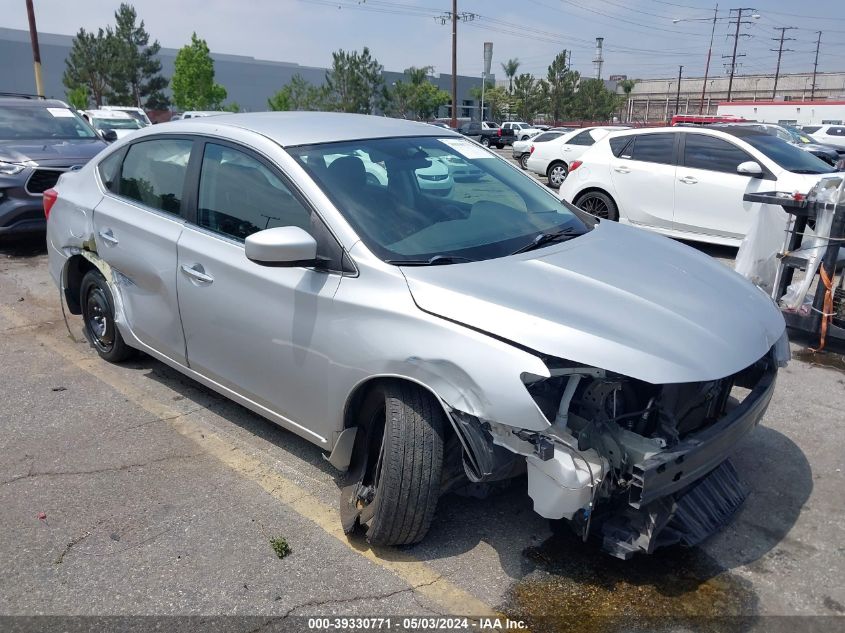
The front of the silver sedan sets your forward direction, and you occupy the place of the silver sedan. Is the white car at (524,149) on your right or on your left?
on your left

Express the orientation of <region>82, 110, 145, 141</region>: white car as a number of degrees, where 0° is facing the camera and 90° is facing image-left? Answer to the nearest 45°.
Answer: approximately 315°

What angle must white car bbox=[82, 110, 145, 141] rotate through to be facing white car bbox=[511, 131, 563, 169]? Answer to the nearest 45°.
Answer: approximately 45° to its left

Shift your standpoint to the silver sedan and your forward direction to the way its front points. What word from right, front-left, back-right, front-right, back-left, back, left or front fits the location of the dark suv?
back

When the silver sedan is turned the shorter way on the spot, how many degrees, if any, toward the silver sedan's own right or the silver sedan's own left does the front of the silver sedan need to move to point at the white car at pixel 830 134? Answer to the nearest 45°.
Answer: approximately 90° to the silver sedan's own left

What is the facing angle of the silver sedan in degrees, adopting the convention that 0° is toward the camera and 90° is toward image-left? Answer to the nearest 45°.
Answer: approximately 315°

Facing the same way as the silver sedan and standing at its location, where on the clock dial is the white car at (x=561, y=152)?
The white car is roughly at 8 o'clock from the silver sedan.
